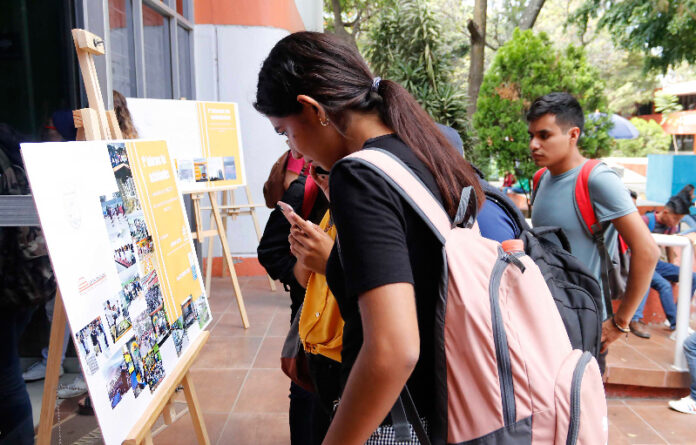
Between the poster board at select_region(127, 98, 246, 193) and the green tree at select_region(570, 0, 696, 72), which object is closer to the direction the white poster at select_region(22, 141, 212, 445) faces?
the green tree

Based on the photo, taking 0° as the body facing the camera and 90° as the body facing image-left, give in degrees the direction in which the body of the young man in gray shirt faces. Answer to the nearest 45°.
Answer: approximately 45°

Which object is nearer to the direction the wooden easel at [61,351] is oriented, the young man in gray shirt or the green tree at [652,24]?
the young man in gray shirt

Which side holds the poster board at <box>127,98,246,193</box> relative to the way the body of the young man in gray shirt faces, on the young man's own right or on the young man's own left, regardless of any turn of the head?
on the young man's own right

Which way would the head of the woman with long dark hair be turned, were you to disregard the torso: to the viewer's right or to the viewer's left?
to the viewer's left

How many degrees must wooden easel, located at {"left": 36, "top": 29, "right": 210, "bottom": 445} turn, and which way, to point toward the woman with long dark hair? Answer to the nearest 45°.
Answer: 0° — it already faces them

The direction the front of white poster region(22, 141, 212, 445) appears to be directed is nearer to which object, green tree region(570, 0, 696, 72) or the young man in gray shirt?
the young man in gray shirt

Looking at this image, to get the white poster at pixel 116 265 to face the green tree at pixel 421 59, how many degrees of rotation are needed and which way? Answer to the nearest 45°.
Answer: approximately 90° to its left

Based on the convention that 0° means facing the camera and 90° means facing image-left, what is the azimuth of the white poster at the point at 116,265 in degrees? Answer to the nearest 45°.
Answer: approximately 315°

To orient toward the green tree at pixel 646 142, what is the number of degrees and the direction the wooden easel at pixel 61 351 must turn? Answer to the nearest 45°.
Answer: approximately 90° to its left
